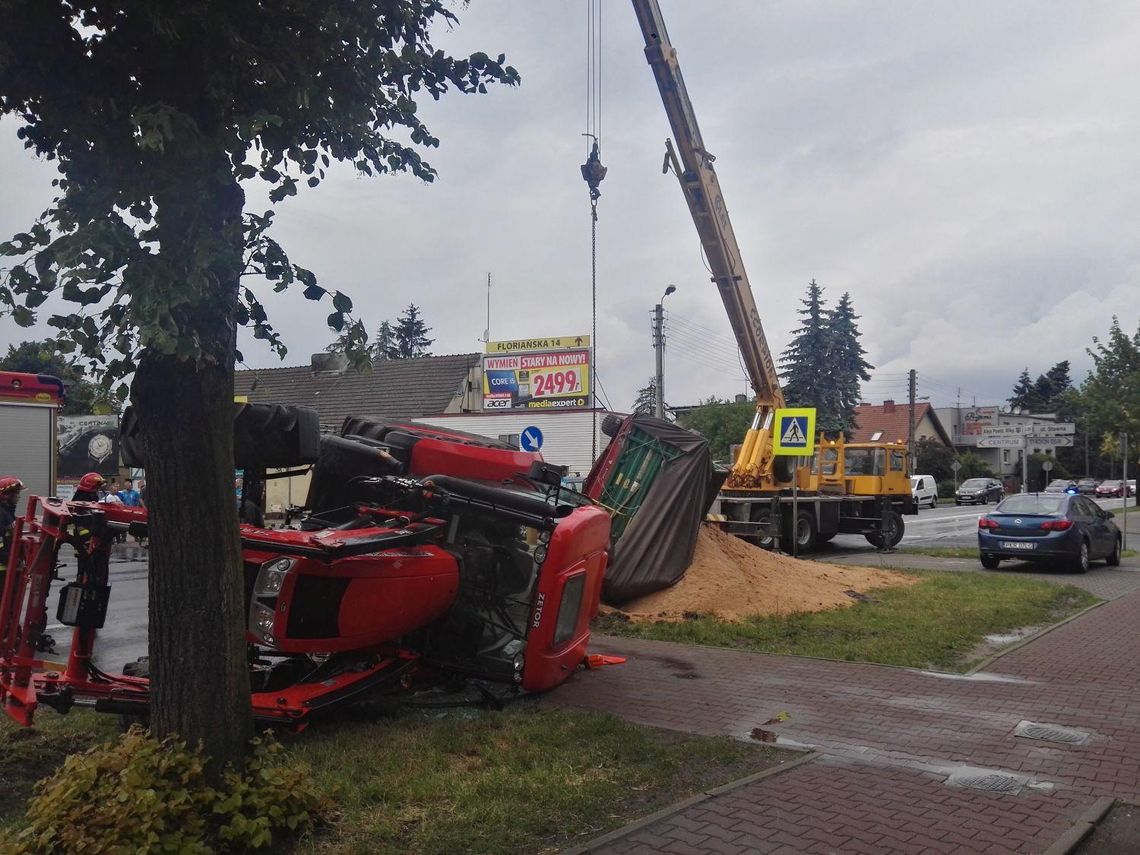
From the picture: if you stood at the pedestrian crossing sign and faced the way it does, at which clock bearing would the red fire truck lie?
The red fire truck is roughly at 2 o'clock from the pedestrian crossing sign.

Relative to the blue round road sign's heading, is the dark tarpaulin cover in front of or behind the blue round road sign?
in front

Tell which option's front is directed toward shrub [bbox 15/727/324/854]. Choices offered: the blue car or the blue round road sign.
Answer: the blue round road sign

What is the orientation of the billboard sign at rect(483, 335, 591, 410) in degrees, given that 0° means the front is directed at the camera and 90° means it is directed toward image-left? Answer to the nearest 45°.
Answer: approximately 0°

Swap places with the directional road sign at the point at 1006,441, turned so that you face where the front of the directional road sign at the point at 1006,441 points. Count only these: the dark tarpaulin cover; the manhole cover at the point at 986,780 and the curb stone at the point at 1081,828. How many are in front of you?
3

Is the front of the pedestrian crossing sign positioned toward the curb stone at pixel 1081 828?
yes

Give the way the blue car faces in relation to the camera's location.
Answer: facing away from the viewer and to the right of the viewer

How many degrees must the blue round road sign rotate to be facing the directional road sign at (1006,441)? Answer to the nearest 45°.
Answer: approximately 135° to its left

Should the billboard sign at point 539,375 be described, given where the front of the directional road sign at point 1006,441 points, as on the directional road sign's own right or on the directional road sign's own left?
on the directional road sign's own right

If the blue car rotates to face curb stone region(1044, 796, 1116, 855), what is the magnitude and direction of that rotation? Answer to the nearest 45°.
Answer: approximately 135° to its right
